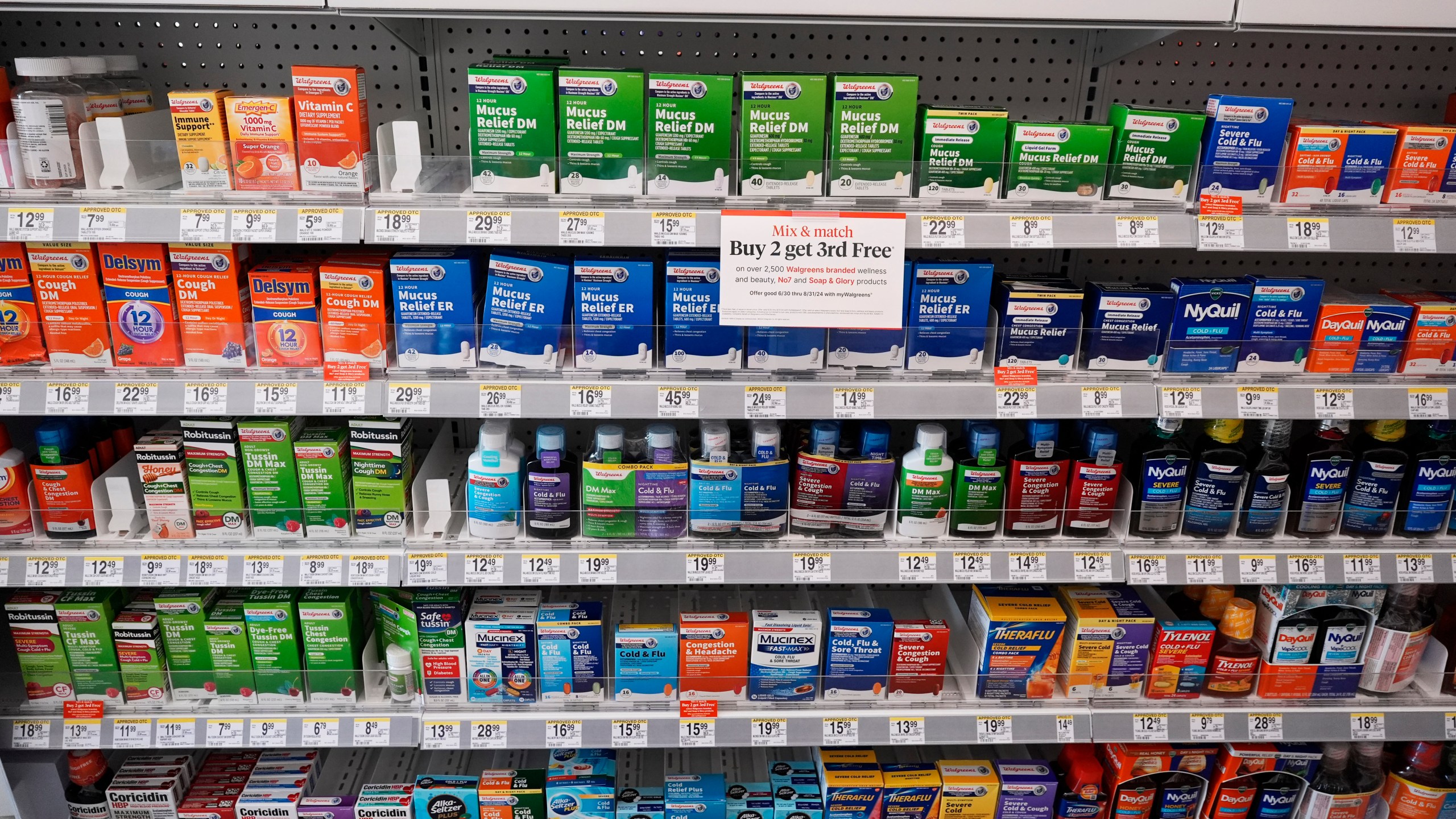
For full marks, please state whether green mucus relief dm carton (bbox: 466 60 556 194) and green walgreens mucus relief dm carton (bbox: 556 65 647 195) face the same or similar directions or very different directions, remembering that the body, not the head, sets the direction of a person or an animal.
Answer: same or similar directions

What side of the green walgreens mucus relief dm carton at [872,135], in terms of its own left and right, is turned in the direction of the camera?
front

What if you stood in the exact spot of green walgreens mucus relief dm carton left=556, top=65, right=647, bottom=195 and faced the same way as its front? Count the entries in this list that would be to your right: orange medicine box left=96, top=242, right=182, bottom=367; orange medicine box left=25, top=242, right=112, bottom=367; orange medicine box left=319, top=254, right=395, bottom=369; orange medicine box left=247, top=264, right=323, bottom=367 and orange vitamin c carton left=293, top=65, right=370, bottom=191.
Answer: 5

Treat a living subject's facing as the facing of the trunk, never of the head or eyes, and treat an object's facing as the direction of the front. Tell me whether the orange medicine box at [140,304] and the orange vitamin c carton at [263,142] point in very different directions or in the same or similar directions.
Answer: same or similar directions

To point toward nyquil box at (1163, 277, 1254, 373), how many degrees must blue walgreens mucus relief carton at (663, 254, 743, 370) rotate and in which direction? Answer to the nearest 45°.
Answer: approximately 90° to its left

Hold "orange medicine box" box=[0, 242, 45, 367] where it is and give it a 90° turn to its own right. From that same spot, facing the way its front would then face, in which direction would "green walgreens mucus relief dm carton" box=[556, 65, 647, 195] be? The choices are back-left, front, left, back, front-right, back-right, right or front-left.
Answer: back-left

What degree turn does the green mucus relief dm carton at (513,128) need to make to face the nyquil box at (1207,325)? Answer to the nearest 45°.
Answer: approximately 90° to its left

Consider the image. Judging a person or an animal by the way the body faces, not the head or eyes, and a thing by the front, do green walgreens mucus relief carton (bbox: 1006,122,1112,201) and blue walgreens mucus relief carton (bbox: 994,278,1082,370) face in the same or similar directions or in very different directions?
same or similar directions

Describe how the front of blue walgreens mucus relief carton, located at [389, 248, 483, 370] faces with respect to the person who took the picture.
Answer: facing the viewer

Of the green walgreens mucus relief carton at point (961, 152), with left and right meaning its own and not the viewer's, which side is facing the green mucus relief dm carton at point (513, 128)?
right

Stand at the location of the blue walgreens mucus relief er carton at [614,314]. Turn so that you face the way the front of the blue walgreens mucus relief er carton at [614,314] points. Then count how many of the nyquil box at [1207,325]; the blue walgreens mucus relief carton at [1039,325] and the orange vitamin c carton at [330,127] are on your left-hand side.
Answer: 2

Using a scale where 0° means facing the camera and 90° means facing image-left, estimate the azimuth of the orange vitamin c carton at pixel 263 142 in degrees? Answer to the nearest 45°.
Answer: approximately 0°

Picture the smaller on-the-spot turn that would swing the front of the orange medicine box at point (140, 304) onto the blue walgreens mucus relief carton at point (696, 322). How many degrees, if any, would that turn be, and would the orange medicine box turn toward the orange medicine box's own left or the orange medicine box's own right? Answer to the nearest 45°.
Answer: approximately 45° to the orange medicine box's own left

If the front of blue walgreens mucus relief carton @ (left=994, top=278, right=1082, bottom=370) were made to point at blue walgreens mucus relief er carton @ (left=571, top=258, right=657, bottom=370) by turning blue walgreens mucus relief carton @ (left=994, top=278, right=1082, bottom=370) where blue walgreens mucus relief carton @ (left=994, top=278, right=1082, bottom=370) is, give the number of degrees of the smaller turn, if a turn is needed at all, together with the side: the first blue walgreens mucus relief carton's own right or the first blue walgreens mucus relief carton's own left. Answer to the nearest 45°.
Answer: approximately 90° to the first blue walgreens mucus relief carton's own right

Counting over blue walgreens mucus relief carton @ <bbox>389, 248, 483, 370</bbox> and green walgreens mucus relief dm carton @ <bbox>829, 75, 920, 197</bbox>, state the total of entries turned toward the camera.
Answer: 2

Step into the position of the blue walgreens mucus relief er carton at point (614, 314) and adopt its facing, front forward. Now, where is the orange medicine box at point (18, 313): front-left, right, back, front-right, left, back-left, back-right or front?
right

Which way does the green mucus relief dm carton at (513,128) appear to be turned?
toward the camera

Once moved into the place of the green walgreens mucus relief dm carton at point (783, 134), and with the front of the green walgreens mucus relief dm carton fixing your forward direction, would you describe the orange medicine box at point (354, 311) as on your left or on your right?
on your right

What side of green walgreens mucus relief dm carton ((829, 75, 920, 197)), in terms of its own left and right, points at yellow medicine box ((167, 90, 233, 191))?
right
